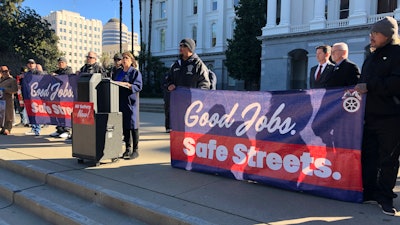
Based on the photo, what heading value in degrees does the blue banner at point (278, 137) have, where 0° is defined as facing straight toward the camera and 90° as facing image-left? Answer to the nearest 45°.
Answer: approximately 45°

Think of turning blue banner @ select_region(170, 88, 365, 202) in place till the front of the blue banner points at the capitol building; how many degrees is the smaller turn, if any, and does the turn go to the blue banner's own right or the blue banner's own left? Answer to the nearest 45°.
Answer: approximately 135° to the blue banner's own right

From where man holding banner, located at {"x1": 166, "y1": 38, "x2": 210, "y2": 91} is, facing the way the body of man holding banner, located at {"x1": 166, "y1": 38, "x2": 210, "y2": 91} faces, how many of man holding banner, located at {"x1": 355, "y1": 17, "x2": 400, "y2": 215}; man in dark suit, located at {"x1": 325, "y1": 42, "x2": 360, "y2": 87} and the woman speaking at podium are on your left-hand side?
2

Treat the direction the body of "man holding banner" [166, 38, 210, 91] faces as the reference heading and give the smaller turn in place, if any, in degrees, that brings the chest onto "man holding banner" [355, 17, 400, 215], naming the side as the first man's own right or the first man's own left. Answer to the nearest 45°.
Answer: approximately 90° to the first man's own left

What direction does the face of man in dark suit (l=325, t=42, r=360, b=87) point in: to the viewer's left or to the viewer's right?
to the viewer's left

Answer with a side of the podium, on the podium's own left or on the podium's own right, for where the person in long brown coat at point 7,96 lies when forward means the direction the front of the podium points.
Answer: on the podium's own right

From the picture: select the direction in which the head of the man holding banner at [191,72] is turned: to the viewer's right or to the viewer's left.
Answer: to the viewer's left

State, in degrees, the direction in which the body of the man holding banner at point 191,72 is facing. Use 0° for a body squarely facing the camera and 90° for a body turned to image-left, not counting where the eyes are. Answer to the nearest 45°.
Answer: approximately 45°

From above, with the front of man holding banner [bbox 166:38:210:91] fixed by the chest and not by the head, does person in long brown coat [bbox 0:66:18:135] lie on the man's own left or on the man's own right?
on the man's own right

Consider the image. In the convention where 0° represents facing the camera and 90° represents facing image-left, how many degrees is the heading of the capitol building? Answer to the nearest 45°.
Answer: approximately 45°

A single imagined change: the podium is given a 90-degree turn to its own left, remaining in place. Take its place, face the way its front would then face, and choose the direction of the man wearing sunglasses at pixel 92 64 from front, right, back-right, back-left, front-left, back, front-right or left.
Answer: back-left

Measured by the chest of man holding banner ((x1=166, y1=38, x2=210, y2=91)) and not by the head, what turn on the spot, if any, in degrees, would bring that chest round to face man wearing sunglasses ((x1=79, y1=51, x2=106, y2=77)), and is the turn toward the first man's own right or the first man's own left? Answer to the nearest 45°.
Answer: approximately 90° to the first man's own right

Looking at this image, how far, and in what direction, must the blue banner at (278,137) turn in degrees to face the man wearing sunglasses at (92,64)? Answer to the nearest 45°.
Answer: approximately 90° to its right

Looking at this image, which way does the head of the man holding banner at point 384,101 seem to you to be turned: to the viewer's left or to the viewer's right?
to the viewer's left

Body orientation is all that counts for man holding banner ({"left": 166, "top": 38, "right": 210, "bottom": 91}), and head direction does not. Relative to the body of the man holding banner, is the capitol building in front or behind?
behind
